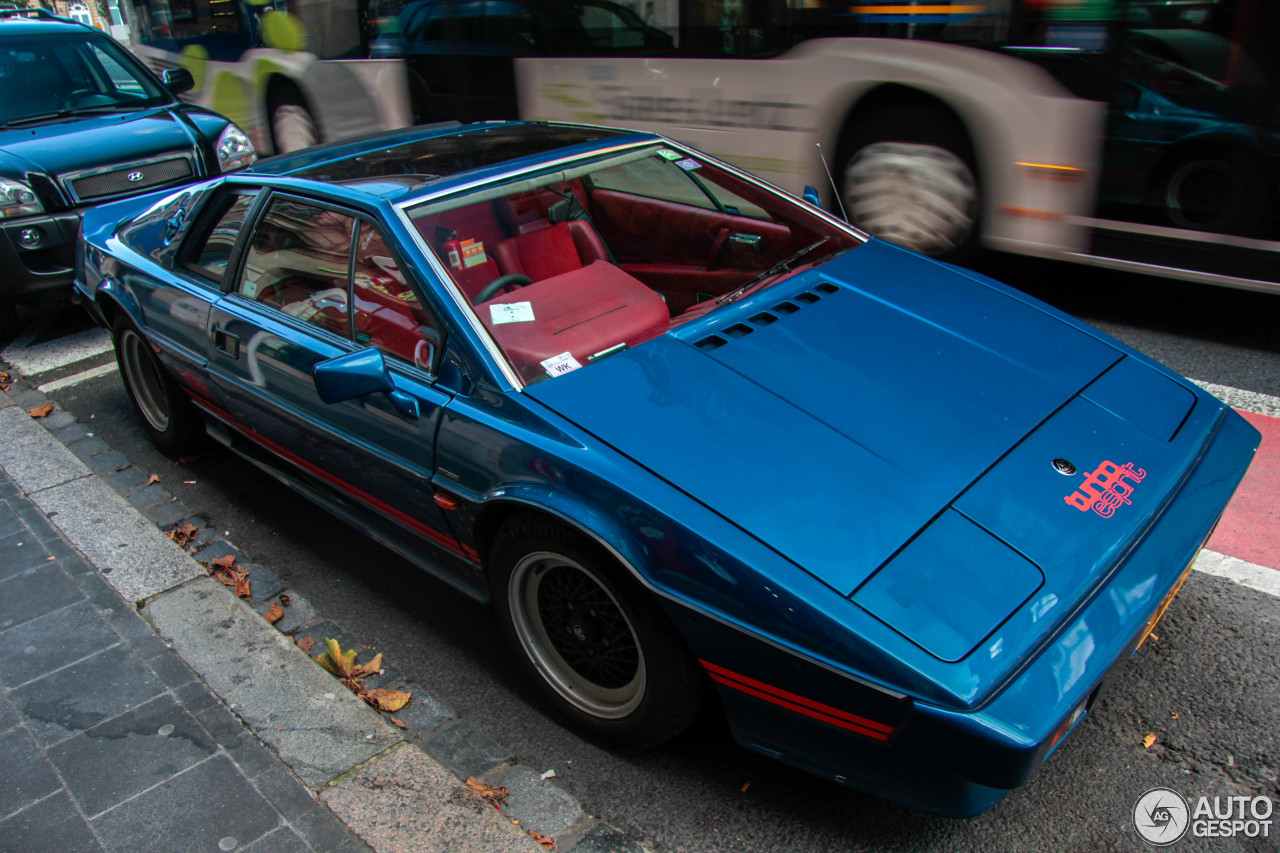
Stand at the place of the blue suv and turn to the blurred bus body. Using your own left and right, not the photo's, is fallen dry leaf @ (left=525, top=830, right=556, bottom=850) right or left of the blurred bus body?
right

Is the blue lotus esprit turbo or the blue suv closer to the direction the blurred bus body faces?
the blue lotus esprit turbo

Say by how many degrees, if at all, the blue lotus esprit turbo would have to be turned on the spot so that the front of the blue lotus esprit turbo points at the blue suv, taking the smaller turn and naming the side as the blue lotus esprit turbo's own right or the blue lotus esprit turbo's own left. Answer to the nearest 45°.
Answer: approximately 180°

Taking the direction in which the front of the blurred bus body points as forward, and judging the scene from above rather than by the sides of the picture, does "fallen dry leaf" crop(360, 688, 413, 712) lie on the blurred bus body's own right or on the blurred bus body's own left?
on the blurred bus body's own right

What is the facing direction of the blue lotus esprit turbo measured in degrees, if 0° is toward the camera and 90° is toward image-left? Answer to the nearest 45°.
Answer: approximately 315°

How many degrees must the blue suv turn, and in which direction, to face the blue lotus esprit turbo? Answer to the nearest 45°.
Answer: approximately 45° to its right
